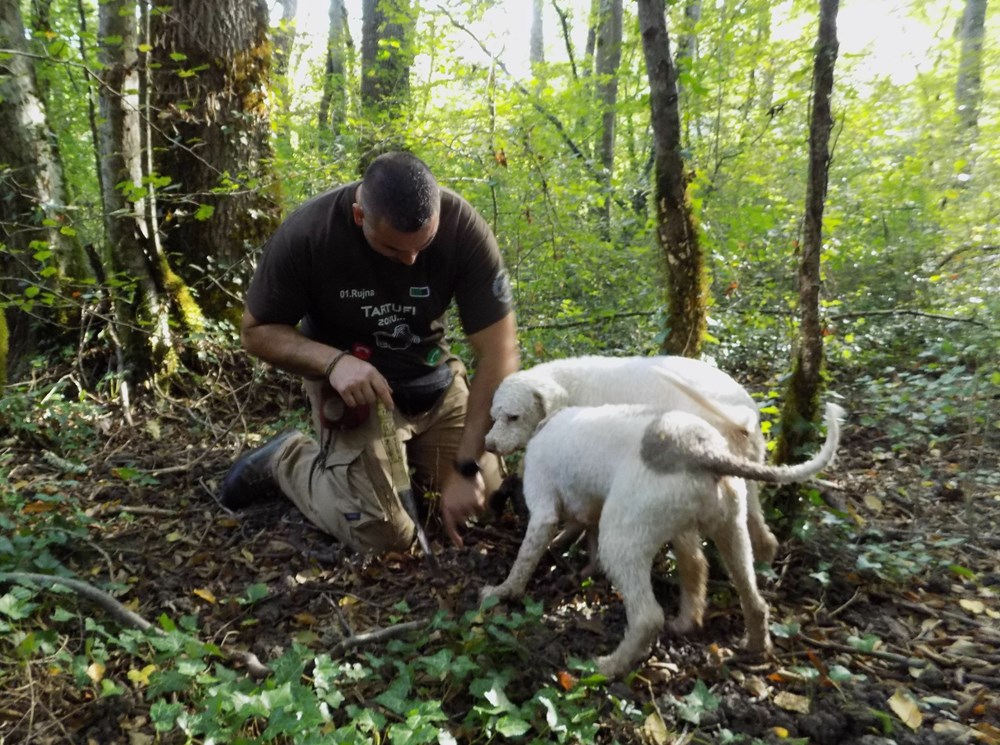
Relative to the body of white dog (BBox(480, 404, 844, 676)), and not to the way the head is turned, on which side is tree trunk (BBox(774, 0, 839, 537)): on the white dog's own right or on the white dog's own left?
on the white dog's own right

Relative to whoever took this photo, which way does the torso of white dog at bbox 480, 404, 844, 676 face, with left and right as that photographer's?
facing away from the viewer and to the left of the viewer

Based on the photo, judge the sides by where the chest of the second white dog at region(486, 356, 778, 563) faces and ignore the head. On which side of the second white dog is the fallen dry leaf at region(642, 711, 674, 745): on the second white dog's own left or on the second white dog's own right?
on the second white dog's own left

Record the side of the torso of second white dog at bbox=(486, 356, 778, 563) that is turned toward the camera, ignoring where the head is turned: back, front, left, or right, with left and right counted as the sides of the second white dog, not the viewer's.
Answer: left

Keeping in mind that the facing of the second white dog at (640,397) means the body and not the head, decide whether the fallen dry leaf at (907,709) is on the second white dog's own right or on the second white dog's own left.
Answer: on the second white dog's own left

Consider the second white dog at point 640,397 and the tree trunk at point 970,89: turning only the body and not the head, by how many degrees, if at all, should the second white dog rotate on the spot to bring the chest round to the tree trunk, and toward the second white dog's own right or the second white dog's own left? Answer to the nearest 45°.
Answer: approximately 135° to the second white dog's own right

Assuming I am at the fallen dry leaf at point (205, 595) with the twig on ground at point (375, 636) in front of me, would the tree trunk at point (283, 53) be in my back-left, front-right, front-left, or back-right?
back-left

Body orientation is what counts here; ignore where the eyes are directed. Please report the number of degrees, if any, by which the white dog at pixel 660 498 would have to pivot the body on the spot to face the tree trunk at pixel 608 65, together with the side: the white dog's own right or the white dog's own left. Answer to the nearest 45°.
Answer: approximately 45° to the white dog's own right

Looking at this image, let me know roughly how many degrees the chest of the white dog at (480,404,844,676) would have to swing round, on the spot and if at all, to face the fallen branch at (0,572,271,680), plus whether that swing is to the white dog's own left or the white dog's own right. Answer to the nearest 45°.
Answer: approximately 45° to the white dog's own left

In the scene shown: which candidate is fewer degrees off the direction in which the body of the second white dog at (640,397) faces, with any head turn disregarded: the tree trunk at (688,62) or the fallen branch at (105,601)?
the fallen branch

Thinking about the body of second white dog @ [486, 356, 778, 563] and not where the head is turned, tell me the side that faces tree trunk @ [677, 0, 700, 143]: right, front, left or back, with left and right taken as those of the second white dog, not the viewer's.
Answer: right
